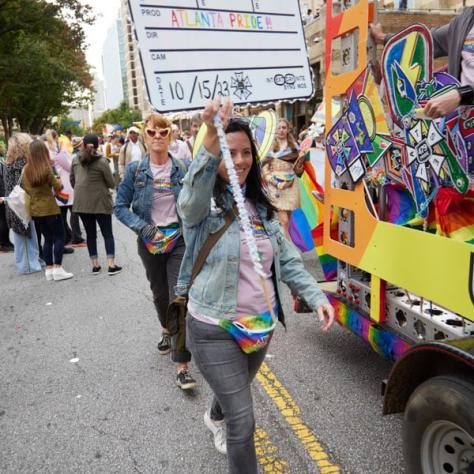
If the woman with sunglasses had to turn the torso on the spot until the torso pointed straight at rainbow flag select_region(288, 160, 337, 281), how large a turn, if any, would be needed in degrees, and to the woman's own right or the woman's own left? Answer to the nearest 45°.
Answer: approximately 135° to the woman's own left

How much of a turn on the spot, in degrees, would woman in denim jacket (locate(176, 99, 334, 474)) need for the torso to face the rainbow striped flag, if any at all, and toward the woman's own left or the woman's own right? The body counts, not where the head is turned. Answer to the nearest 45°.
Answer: approximately 90° to the woman's own left

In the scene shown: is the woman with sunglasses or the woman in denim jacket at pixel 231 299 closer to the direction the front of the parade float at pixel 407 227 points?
the woman in denim jacket

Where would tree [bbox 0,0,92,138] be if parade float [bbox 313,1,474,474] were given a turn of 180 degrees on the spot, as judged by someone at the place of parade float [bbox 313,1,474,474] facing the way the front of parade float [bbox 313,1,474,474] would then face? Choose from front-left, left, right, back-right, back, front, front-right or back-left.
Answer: front

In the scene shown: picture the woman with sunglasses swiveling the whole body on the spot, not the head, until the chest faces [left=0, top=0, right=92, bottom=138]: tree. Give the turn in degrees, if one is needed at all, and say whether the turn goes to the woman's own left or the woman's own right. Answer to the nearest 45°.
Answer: approximately 180°

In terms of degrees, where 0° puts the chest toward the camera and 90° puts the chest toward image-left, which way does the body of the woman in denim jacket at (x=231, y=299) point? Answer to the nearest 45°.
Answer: approximately 315°
